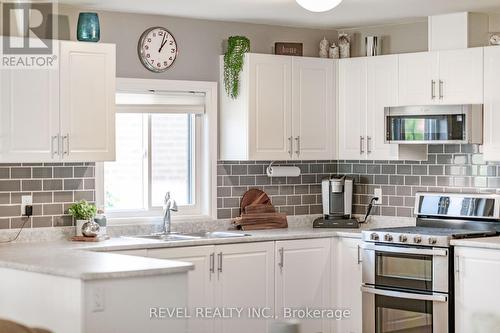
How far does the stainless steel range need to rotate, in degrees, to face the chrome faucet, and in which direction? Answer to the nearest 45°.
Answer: approximately 45° to its right

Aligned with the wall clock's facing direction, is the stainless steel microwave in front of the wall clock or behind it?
in front

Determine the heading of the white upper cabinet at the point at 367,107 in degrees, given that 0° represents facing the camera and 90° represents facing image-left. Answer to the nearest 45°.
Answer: approximately 45°

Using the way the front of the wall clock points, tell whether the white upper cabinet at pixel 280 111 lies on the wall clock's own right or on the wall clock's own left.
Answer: on the wall clock's own left

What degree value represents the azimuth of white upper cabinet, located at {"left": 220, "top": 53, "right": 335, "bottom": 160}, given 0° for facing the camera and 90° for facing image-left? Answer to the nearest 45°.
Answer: approximately 315°

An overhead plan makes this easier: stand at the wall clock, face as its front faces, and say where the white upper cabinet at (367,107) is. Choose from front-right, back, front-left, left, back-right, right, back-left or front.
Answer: front-left

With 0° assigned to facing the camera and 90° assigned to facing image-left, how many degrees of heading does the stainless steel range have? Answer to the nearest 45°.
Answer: approximately 45°

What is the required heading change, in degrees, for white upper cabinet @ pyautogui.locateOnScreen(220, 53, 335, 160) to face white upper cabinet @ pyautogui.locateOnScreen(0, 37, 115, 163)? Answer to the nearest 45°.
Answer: approximately 90° to its right
